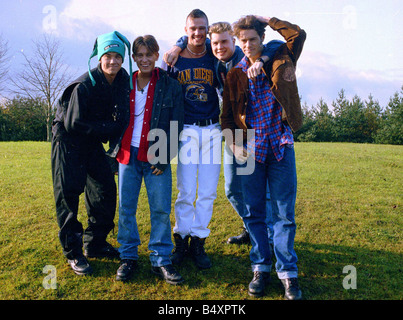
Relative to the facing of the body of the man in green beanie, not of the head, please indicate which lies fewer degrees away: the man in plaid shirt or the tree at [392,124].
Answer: the man in plaid shirt

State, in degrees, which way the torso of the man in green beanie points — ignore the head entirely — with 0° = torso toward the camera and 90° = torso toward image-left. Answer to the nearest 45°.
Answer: approximately 315°

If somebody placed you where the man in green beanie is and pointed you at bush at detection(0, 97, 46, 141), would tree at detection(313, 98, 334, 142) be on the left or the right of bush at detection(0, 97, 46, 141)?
right

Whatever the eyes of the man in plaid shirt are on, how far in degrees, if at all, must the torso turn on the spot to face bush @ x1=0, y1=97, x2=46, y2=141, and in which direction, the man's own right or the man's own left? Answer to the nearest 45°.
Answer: approximately 135° to the man's own right

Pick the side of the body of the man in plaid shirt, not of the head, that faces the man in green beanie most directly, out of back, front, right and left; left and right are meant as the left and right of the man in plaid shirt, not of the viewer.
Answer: right

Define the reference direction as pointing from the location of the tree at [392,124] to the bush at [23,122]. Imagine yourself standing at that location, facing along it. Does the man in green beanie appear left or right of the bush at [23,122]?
left

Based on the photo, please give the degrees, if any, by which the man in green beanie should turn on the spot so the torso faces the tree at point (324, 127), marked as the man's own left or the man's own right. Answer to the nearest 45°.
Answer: approximately 90° to the man's own left

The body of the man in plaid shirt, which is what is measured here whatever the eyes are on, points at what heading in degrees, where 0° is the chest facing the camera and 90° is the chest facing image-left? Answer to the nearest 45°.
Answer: approximately 0°

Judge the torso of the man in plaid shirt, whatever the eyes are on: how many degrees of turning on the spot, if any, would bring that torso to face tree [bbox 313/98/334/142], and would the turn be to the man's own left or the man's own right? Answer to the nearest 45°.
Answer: approximately 180°
